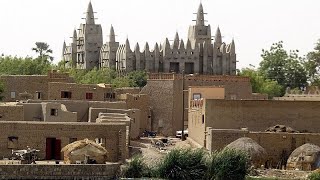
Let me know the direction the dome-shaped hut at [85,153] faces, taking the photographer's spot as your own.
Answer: facing the viewer

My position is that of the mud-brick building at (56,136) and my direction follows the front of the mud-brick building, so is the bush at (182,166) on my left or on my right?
on my left

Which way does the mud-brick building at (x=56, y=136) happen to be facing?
toward the camera

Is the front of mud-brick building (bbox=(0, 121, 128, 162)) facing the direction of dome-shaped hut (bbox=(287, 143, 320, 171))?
no

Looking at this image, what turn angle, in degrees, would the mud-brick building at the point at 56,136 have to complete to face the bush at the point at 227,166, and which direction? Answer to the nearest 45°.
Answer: approximately 45° to its left

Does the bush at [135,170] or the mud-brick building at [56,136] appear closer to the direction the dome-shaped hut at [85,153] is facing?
the bush

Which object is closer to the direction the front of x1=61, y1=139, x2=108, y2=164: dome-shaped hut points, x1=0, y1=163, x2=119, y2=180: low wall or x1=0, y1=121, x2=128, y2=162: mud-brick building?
the low wall

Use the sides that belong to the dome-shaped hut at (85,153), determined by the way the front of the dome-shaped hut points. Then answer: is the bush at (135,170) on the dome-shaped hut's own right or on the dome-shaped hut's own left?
on the dome-shaped hut's own left

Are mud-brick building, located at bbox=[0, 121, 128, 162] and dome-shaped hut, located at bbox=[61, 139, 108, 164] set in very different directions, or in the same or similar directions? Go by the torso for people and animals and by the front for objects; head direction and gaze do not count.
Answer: same or similar directions

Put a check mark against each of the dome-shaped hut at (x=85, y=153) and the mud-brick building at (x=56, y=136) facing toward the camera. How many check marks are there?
2

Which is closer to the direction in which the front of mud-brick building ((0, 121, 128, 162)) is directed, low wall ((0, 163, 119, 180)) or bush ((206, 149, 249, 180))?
the low wall
